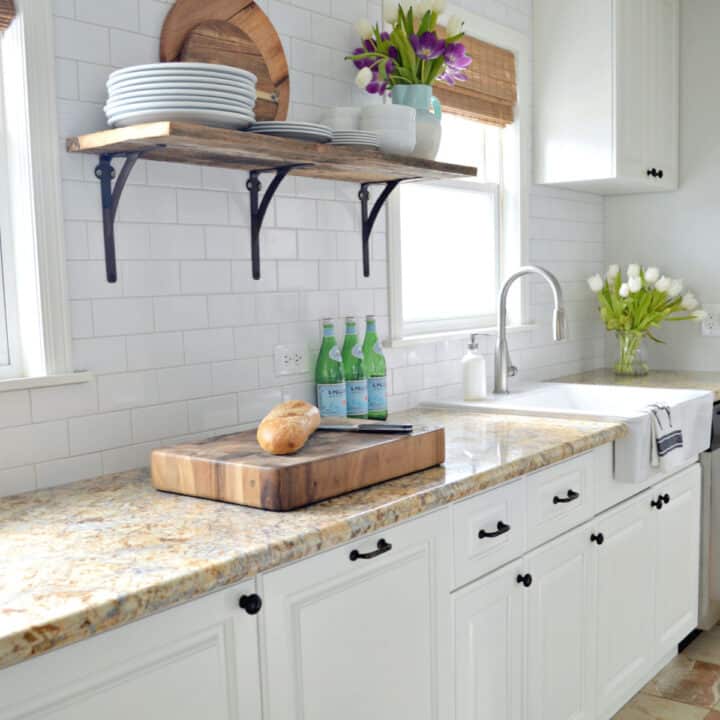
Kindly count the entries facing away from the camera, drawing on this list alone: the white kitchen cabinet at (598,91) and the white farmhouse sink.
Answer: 0

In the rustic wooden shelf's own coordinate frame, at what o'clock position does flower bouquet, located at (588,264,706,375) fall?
The flower bouquet is roughly at 9 o'clock from the rustic wooden shelf.

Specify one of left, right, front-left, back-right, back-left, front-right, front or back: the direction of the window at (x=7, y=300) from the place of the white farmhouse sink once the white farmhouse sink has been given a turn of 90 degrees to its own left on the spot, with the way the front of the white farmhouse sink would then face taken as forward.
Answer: back

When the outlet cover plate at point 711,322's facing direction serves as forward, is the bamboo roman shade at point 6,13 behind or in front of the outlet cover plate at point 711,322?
in front

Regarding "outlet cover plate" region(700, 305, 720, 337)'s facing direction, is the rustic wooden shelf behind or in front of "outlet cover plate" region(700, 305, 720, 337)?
in front

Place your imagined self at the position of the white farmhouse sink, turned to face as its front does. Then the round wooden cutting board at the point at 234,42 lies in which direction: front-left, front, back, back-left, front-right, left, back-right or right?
right

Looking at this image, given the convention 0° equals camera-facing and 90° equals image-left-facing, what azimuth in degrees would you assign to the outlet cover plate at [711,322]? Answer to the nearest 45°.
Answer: approximately 0°

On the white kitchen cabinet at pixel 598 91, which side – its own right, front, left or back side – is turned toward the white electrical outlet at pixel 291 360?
right

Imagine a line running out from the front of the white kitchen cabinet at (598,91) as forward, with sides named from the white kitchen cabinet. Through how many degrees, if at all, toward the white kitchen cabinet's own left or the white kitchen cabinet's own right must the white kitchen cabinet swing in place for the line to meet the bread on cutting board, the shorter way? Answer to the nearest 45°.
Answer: approximately 45° to the white kitchen cabinet's own right

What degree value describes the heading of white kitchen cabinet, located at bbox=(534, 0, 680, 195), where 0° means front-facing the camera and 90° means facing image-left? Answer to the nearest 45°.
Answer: approximately 315°
